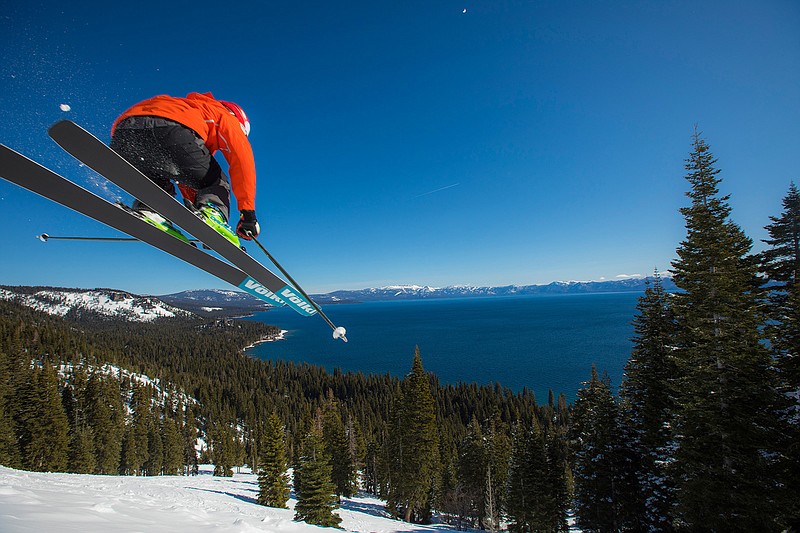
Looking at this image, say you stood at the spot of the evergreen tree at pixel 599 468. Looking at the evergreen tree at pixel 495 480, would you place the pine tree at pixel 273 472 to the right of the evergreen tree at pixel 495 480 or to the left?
left

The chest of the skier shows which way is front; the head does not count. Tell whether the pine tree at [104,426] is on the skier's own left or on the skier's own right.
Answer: on the skier's own left
